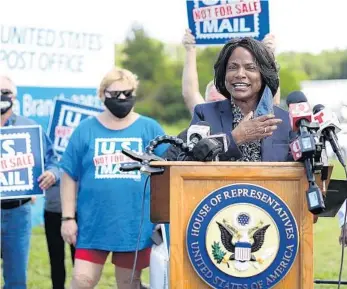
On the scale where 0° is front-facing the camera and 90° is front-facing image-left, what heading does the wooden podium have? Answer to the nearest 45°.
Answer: approximately 0°

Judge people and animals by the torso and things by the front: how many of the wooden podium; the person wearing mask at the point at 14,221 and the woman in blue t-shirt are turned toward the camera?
3

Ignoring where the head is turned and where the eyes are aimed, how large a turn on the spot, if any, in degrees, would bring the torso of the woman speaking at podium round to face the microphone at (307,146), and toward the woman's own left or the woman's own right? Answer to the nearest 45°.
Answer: approximately 45° to the woman's own left

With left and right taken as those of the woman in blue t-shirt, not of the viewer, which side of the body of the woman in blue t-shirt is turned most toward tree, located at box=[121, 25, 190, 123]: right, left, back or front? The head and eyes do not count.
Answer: back

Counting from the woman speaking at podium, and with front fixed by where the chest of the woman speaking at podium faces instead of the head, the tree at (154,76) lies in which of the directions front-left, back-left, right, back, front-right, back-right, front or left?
back

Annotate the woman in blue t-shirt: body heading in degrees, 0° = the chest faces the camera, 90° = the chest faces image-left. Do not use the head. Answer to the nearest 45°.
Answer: approximately 0°
